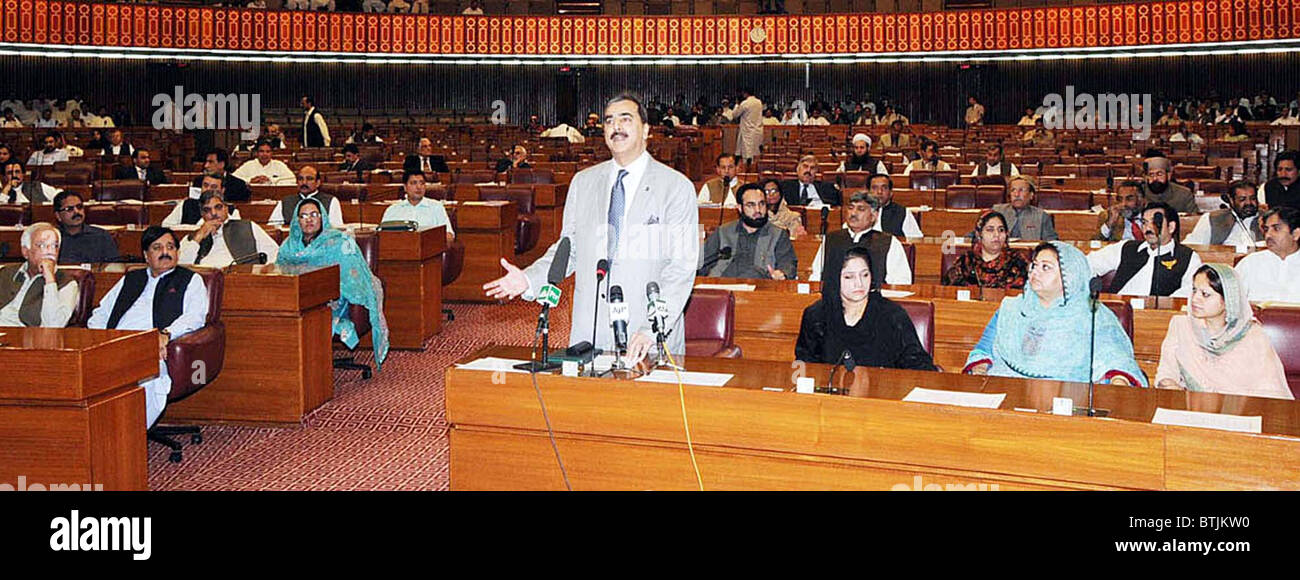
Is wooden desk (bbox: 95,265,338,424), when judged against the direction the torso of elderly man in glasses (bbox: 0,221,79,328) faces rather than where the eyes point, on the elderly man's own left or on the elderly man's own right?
on the elderly man's own left

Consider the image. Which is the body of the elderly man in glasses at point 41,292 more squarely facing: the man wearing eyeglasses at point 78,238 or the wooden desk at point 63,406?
the wooden desk

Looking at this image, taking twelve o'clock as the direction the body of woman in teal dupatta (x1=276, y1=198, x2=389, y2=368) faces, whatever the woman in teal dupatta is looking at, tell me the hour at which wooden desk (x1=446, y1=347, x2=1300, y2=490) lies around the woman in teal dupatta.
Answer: The wooden desk is roughly at 10 o'clock from the woman in teal dupatta.

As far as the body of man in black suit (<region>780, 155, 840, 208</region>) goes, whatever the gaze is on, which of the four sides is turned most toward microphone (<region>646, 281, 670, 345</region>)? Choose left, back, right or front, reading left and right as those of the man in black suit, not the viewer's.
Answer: front

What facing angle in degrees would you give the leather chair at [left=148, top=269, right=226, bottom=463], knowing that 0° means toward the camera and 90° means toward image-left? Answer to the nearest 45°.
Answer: approximately 45°
